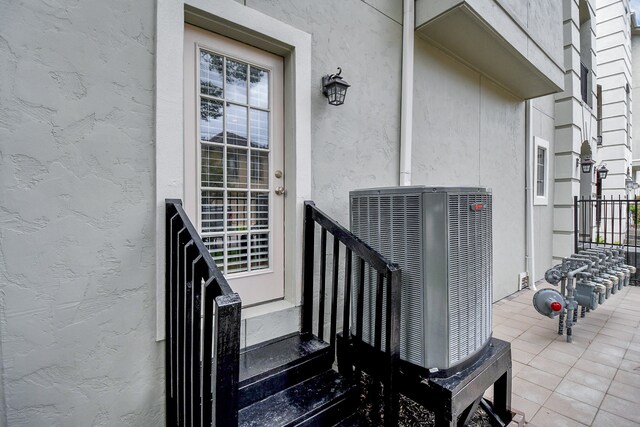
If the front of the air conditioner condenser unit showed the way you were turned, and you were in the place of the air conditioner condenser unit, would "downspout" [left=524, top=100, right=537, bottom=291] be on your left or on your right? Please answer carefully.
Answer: on your left

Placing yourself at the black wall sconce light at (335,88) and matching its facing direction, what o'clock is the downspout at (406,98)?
The downspout is roughly at 9 o'clock from the black wall sconce light.

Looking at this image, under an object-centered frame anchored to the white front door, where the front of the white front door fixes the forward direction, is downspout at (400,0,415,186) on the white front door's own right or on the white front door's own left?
on the white front door's own left

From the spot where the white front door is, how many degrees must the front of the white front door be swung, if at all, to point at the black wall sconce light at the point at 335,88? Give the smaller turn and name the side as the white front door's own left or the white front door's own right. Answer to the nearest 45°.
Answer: approximately 45° to the white front door's own left

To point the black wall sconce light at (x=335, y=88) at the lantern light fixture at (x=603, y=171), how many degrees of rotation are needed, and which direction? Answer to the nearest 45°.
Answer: approximately 90° to its left

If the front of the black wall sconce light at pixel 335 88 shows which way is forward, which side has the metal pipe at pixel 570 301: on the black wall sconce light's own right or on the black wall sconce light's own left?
on the black wall sconce light's own left

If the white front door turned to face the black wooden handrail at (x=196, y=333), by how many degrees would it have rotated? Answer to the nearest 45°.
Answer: approximately 45° to its right

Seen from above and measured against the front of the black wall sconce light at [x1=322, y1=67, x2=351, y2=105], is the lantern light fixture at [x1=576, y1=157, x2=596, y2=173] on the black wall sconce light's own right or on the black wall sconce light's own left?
on the black wall sconce light's own left

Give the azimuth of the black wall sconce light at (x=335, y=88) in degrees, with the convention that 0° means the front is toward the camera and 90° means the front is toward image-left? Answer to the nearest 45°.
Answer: approximately 315°

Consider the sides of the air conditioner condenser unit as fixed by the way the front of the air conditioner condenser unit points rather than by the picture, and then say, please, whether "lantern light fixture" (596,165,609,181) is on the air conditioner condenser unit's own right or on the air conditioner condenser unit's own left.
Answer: on the air conditioner condenser unit's own left
